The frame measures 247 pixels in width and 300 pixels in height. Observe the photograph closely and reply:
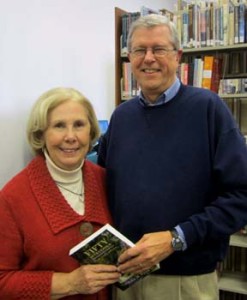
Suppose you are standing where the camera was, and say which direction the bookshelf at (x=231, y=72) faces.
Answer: facing the viewer

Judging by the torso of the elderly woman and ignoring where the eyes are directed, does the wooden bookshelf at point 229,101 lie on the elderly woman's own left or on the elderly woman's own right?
on the elderly woman's own left

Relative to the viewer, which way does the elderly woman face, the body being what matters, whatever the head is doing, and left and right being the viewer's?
facing the viewer and to the right of the viewer

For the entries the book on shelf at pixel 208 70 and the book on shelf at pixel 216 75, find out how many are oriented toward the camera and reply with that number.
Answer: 2

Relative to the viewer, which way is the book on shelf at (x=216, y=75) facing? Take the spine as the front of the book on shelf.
toward the camera

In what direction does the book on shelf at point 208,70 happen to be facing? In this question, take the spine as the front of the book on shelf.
toward the camera
